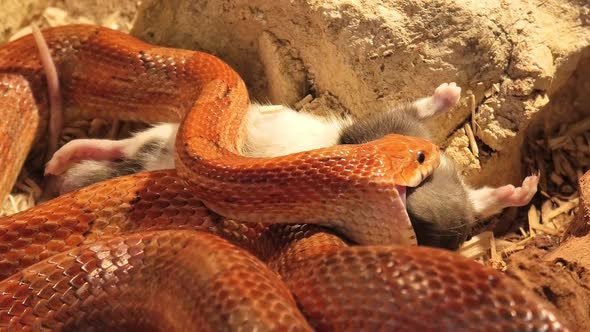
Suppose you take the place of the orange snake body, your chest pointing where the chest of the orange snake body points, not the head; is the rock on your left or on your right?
on your left

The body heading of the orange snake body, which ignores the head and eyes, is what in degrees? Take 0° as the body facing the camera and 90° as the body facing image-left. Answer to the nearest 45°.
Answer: approximately 270°
